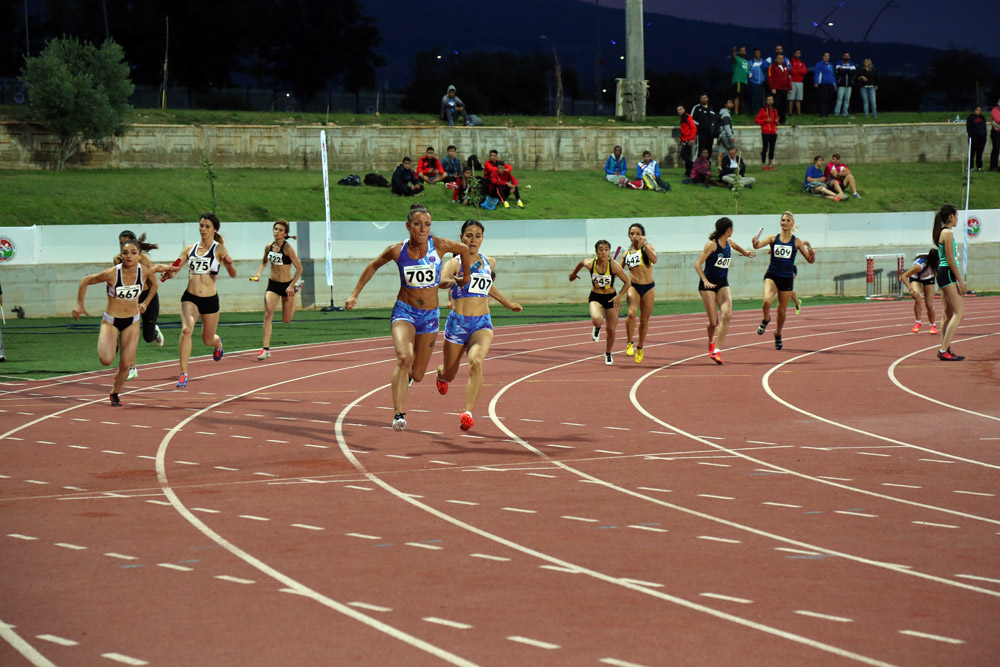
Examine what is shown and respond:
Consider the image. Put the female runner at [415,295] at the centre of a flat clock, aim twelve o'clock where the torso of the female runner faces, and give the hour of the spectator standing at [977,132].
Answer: The spectator standing is roughly at 7 o'clock from the female runner.

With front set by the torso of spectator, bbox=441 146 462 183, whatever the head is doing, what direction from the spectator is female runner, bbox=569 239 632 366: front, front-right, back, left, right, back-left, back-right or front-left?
front

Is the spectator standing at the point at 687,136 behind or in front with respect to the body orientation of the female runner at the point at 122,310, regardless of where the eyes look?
behind

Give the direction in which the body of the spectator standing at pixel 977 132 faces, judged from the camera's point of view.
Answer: toward the camera

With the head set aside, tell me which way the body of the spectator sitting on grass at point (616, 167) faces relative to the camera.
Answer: toward the camera

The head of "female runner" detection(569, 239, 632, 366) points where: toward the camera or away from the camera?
toward the camera

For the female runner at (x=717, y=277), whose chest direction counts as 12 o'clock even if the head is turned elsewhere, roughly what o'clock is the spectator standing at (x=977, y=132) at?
The spectator standing is roughly at 8 o'clock from the female runner.

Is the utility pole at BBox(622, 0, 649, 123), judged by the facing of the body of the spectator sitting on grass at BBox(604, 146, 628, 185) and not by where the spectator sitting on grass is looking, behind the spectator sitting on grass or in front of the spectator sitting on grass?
behind

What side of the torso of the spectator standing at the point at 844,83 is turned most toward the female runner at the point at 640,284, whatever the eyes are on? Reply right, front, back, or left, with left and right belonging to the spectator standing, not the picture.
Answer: front

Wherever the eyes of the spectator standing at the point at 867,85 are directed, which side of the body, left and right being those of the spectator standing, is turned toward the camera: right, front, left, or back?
front

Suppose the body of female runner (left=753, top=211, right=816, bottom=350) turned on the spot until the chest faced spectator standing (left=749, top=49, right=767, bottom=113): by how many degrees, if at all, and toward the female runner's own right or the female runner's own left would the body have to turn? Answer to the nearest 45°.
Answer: approximately 180°

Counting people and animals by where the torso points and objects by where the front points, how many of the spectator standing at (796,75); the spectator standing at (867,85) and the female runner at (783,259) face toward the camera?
3

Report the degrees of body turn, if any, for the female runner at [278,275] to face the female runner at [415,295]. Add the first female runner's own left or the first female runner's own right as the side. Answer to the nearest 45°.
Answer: approximately 45° to the first female runner's own left

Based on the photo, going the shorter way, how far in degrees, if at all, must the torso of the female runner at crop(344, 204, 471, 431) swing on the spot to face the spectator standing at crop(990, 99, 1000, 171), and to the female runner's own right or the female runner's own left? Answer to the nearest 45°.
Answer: approximately 135° to the female runner's own left

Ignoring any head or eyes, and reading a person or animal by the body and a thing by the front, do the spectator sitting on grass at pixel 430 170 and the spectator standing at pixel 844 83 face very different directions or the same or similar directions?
same or similar directions

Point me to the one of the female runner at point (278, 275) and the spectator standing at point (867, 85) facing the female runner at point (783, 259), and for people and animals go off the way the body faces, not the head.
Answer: the spectator standing

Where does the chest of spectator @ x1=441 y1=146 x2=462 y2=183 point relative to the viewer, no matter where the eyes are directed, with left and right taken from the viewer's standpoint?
facing the viewer

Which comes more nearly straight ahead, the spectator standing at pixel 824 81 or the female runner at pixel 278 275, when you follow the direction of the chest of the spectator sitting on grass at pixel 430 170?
the female runner

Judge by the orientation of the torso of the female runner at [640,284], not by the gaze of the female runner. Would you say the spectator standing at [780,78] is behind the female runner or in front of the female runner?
behind
